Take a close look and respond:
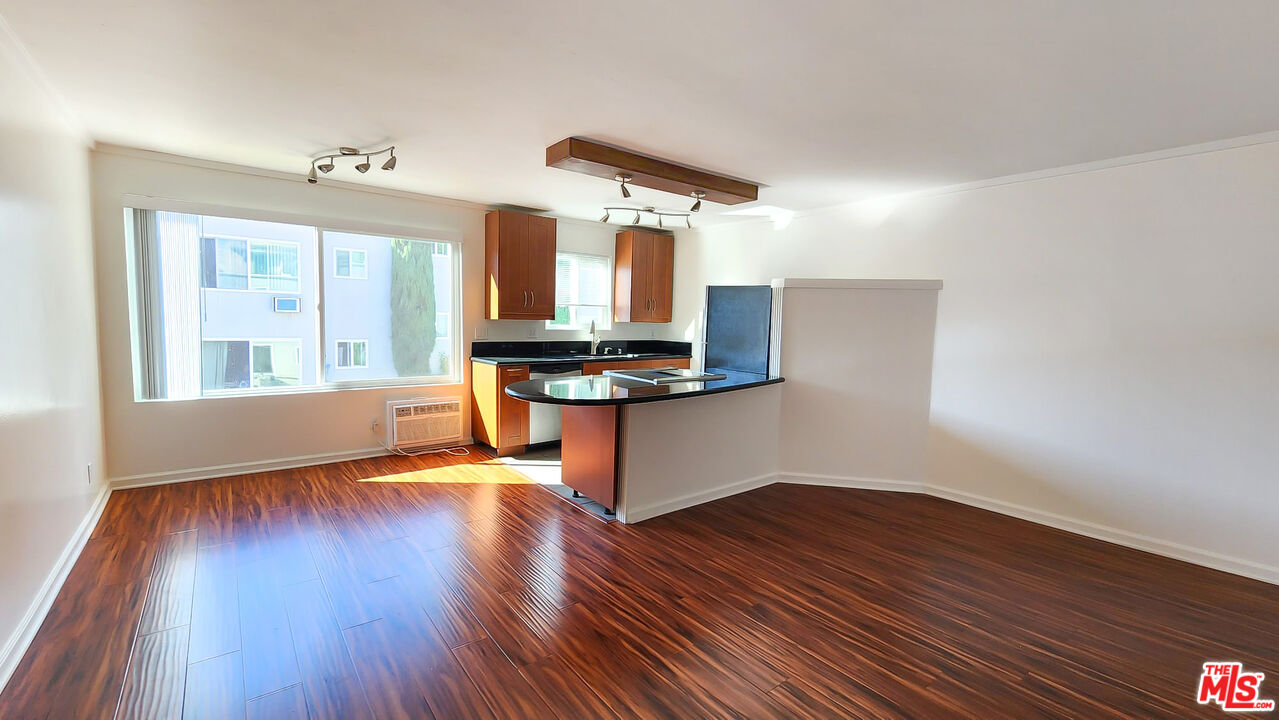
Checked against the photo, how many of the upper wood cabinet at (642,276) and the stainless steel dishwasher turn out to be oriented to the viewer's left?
0

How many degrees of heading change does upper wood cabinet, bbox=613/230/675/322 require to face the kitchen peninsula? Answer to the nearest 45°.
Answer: approximately 45° to its right

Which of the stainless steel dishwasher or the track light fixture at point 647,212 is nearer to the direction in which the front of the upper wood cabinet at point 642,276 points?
the track light fixture

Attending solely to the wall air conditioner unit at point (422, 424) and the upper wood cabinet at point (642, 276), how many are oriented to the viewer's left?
0

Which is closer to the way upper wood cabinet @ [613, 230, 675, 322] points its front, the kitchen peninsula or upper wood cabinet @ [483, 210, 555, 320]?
the kitchen peninsula

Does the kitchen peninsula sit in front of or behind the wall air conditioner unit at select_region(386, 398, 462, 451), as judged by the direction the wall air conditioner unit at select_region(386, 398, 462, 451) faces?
in front

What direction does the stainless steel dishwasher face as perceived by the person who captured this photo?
facing the viewer and to the right of the viewer

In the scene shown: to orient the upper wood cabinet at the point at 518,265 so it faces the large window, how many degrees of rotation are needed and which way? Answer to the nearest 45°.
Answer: approximately 135° to its right

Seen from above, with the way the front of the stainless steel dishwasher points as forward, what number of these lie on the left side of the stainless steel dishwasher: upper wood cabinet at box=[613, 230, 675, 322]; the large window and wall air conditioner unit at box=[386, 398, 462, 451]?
1

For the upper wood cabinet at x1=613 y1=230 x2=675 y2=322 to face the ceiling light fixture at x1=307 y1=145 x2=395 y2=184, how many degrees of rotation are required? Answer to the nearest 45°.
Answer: approximately 90° to its right

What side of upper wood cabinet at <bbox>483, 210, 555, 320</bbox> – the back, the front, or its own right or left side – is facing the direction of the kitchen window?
left

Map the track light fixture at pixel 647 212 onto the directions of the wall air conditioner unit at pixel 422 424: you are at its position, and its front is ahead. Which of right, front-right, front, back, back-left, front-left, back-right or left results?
left

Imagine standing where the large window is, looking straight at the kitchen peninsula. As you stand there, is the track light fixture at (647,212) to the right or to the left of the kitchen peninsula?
left

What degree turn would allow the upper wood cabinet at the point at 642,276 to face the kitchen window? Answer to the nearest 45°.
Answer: approximately 135° to its right
